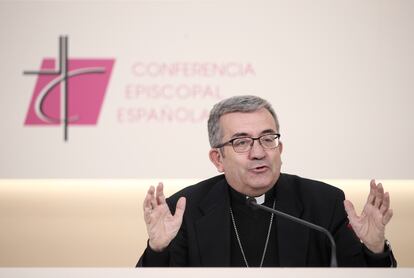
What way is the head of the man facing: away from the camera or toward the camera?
toward the camera

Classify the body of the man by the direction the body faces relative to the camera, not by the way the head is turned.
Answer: toward the camera
